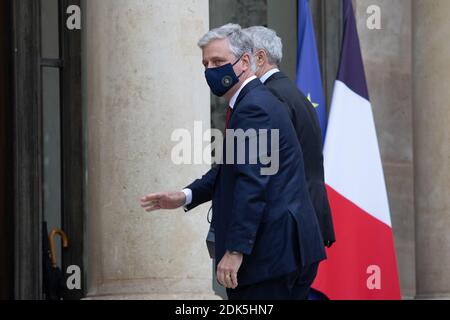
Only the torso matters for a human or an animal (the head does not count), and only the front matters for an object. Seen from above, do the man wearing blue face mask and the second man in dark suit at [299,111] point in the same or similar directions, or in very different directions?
same or similar directions

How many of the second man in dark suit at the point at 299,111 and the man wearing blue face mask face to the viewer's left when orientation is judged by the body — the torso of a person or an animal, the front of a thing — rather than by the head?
2

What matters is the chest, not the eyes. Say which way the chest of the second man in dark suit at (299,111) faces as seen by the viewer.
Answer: to the viewer's left

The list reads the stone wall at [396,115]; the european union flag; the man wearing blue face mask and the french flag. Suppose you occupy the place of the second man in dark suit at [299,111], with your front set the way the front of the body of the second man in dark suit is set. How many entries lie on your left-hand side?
1

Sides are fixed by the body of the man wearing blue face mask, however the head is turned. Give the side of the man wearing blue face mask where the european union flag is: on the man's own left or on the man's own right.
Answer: on the man's own right

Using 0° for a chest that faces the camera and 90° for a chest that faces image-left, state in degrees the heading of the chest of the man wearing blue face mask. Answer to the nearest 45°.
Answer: approximately 90°

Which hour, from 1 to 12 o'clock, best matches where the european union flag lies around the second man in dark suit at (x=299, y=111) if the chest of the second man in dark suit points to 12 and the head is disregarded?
The european union flag is roughly at 3 o'clock from the second man in dark suit.

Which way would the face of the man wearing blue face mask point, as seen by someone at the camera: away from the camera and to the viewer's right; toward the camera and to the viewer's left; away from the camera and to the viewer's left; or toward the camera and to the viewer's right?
toward the camera and to the viewer's left
